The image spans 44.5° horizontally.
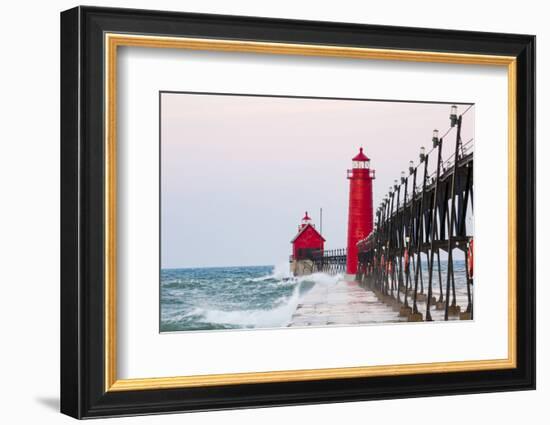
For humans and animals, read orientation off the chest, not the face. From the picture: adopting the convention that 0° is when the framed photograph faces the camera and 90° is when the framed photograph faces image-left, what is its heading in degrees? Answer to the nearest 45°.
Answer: approximately 315°
